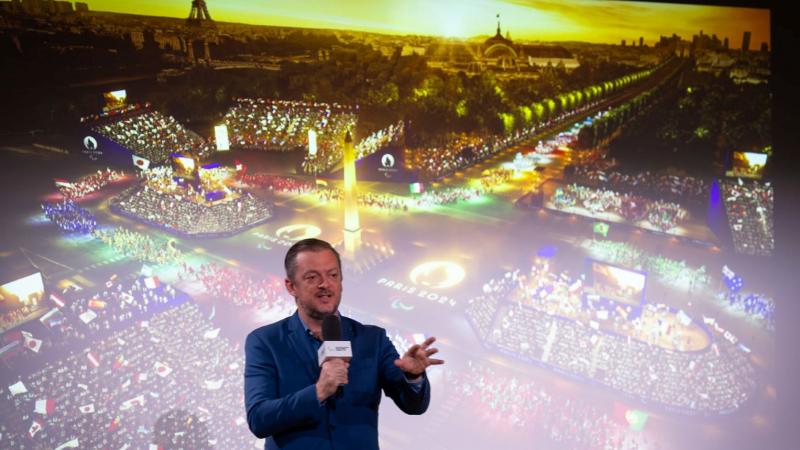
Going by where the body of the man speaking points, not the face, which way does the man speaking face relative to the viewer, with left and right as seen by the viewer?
facing the viewer and to the right of the viewer

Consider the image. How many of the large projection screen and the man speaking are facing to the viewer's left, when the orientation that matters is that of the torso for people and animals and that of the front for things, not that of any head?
0

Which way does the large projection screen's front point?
toward the camera

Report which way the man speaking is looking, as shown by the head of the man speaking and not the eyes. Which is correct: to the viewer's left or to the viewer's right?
to the viewer's right

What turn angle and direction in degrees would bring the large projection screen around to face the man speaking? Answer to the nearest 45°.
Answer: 0° — it already faces them
